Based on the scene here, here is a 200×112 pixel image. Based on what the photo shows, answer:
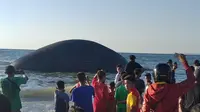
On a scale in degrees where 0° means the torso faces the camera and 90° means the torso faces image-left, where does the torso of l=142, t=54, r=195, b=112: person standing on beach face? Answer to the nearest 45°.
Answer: approximately 180°

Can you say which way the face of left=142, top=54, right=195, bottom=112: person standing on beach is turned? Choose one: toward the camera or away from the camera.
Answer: away from the camera

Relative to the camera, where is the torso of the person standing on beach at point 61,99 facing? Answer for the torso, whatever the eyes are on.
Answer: away from the camera

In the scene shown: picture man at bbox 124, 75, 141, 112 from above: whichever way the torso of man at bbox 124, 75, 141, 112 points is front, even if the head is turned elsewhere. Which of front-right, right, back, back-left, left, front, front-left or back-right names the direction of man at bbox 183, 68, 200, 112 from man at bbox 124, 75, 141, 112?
back-right

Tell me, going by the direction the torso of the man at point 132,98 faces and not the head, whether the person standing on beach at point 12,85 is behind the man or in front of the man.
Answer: in front

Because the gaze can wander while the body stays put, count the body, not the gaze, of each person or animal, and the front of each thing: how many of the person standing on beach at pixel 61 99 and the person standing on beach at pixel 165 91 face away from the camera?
2

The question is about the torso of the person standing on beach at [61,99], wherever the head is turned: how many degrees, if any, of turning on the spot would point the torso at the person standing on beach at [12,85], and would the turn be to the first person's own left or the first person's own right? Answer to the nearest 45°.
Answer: approximately 90° to the first person's own left

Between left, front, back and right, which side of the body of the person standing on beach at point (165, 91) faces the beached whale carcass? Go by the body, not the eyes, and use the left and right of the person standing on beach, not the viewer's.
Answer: front

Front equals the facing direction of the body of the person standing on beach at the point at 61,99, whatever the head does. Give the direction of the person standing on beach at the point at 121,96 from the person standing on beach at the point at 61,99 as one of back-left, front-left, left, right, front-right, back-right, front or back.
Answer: right
